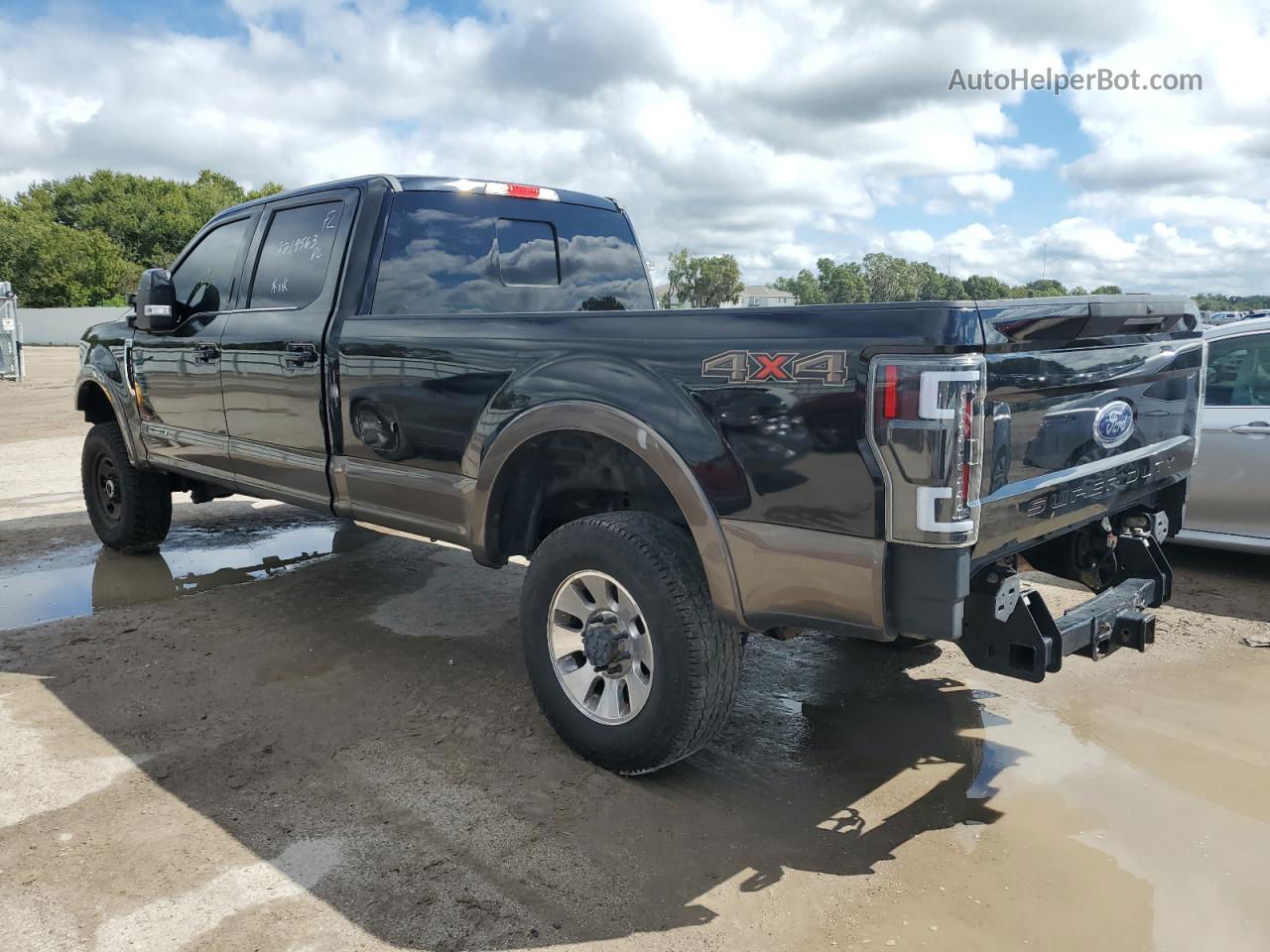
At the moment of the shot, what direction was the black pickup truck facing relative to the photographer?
facing away from the viewer and to the left of the viewer

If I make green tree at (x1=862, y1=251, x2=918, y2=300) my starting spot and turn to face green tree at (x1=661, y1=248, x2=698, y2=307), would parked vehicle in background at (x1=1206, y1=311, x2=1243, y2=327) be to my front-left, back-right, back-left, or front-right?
back-left

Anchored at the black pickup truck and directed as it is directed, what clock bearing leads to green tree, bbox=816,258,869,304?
The green tree is roughly at 2 o'clock from the black pickup truck.

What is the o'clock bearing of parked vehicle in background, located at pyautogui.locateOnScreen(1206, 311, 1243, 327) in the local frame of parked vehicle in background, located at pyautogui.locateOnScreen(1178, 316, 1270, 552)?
parked vehicle in background, located at pyautogui.locateOnScreen(1206, 311, 1243, 327) is roughly at 3 o'clock from parked vehicle in background, located at pyautogui.locateOnScreen(1178, 316, 1270, 552).

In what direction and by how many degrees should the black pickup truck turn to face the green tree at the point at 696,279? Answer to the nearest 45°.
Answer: approximately 45° to its right

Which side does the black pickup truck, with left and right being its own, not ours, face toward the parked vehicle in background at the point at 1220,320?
right

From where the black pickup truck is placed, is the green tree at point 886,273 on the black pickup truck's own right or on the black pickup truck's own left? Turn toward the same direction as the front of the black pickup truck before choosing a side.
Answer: on the black pickup truck's own right
